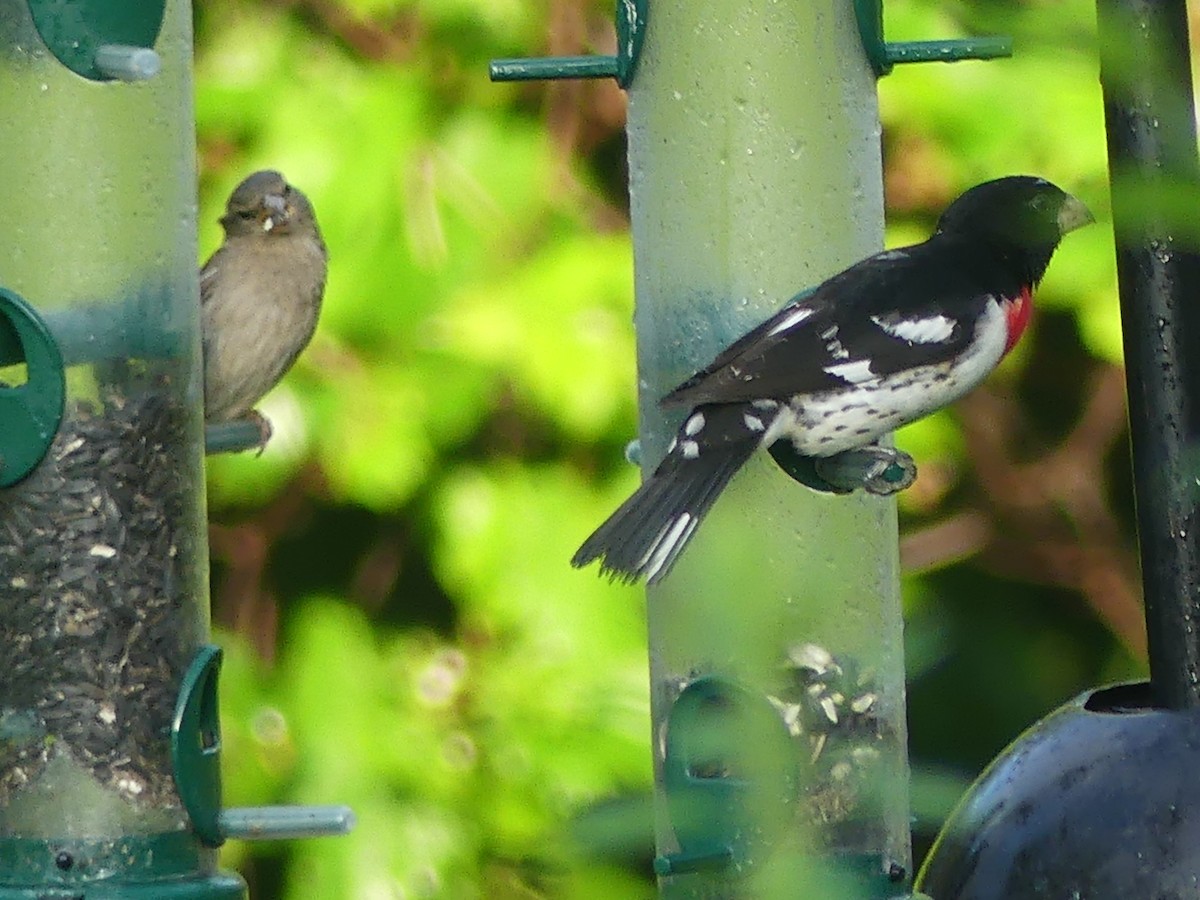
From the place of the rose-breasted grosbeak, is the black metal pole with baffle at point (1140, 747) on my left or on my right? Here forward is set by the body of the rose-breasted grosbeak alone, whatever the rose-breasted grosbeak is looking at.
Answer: on my right

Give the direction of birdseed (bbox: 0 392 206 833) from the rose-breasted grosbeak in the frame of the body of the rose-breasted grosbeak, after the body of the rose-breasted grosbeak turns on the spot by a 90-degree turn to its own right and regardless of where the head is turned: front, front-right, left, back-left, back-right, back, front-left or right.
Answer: right

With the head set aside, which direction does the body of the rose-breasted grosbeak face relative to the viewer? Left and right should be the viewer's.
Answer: facing to the right of the viewer

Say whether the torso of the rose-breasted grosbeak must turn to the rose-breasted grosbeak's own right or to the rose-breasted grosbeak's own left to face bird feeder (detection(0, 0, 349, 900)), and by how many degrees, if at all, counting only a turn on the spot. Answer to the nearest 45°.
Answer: approximately 180°
